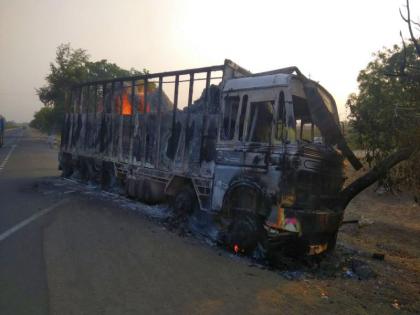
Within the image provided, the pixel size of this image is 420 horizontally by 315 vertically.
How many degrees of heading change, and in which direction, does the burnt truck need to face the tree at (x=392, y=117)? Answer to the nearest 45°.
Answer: approximately 45° to its left

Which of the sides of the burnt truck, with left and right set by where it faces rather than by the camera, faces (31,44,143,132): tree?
back

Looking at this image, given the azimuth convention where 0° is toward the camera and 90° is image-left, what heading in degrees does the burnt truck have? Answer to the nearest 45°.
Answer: approximately 315°
